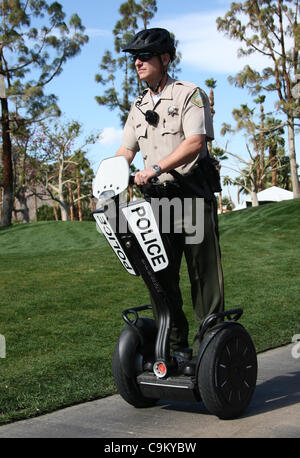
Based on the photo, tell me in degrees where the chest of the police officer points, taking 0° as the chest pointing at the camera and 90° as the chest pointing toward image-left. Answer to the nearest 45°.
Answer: approximately 45°
